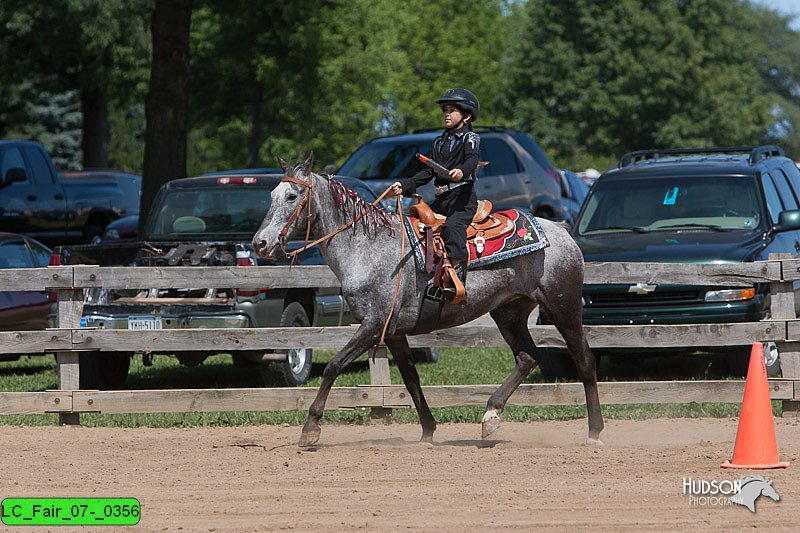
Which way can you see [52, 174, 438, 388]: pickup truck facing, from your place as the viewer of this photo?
facing away from the viewer and to the right of the viewer

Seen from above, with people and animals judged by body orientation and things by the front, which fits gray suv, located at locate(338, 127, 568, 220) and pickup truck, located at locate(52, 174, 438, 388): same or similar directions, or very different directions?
very different directions

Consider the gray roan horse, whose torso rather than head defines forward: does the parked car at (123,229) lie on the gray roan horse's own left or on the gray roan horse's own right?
on the gray roan horse's own right

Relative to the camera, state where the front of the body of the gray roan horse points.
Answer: to the viewer's left

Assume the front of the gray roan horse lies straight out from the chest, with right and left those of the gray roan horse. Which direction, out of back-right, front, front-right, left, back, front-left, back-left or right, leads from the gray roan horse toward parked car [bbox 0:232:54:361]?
front-right

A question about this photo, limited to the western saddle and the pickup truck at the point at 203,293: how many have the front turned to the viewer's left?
1

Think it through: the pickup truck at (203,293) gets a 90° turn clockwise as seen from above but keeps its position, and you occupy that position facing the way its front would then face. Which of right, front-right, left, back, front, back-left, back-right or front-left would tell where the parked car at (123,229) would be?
back-left

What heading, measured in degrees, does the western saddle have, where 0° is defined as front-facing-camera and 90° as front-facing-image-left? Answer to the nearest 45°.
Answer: approximately 90°

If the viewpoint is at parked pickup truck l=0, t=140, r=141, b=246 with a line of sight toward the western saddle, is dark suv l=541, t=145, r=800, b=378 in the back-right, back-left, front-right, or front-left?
front-left

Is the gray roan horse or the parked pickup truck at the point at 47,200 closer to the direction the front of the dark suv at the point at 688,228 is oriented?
the gray roan horse
